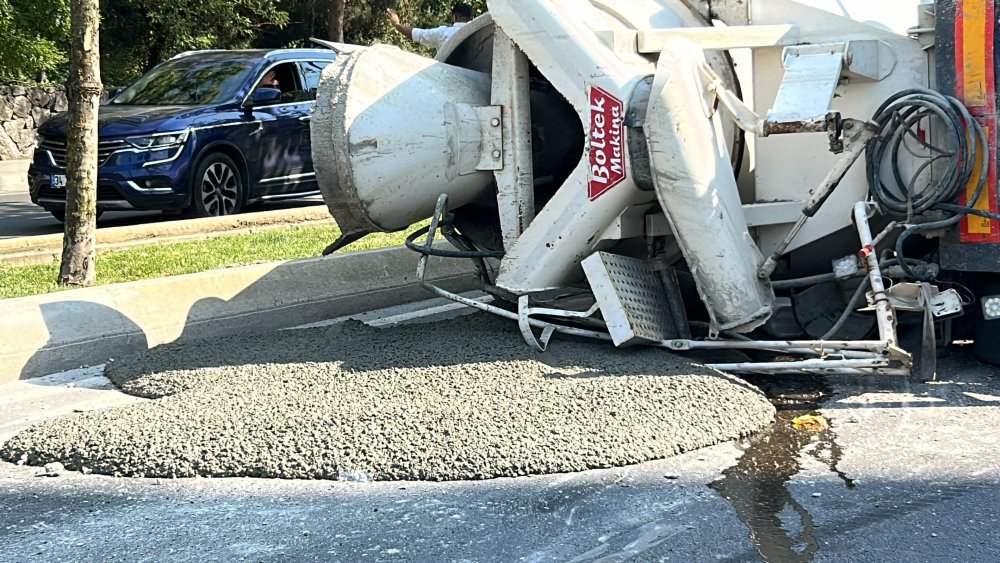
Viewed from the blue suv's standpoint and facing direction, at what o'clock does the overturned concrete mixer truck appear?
The overturned concrete mixer truck is roughly at 10 o'clock from the blue suv.

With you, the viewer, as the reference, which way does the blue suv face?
facing the viewer and to the left of the viewer
